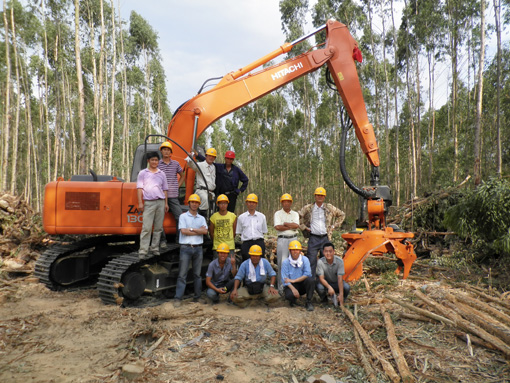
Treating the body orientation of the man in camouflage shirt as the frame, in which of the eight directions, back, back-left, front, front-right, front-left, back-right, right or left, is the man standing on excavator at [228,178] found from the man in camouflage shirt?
right

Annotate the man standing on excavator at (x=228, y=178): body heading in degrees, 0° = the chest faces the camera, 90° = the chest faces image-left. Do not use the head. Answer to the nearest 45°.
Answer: approximately 0°

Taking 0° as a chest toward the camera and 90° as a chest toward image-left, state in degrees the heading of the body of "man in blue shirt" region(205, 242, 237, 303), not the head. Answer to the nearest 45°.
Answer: approximately 0°

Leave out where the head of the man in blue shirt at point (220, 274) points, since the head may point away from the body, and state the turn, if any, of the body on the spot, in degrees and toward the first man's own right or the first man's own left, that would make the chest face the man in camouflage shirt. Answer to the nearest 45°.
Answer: approximately 90° to the first man's own left

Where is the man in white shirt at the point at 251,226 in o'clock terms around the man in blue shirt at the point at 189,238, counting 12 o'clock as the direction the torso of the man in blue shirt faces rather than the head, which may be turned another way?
The man in white shirt is roughly at 9 o'clock from the man in blue shirt.

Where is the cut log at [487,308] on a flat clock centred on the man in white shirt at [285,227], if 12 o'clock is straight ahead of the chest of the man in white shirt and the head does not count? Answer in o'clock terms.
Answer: The cut log is roughly at 10 o'clock from the man in white shirt.

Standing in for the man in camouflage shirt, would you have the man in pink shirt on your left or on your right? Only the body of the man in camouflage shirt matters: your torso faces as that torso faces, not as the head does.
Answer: on your right

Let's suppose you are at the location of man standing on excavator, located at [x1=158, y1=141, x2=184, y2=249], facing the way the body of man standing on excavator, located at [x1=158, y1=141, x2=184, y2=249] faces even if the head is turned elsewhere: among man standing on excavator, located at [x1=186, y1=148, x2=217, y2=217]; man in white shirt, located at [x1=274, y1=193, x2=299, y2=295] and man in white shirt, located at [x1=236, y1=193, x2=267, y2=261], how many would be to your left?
3
